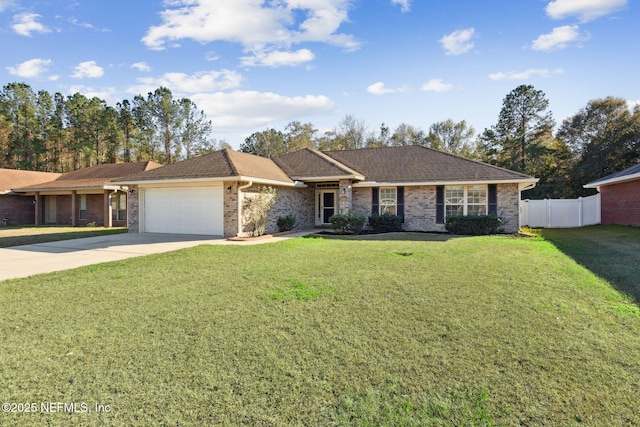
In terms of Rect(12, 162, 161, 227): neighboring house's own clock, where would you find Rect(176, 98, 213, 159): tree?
The tree is roughly at 7 o'clock from the neighboring house.

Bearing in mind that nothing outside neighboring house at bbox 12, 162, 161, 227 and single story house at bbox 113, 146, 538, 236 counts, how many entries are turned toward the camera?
2

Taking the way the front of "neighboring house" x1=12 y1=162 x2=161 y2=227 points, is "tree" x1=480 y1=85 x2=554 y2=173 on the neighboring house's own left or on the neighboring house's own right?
on the neighboring house's own left

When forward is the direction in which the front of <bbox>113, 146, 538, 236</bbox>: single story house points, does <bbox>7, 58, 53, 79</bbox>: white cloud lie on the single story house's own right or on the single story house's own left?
on the single story house's own right

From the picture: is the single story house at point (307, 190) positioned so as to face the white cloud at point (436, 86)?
no

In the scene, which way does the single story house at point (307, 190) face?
toward the camera

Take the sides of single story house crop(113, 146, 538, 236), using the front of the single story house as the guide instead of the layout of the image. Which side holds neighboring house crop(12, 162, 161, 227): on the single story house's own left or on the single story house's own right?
on the single story house's own right

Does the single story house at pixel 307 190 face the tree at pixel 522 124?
no

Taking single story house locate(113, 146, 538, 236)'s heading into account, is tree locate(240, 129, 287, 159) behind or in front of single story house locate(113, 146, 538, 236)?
behind

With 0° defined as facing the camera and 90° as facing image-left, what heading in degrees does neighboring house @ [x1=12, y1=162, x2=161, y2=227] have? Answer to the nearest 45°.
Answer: approximately 0°
